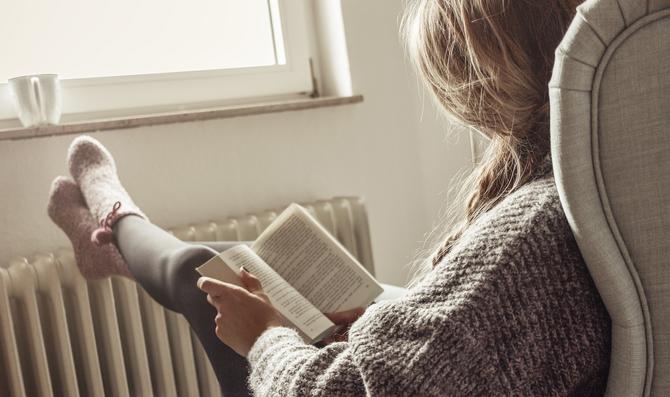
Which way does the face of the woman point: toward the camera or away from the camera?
away from the camera

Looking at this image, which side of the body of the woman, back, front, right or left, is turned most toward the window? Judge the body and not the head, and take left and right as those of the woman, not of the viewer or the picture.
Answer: front

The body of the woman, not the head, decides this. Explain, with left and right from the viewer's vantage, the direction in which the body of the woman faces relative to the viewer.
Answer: facing away from the viewer and to the left of the viewer
